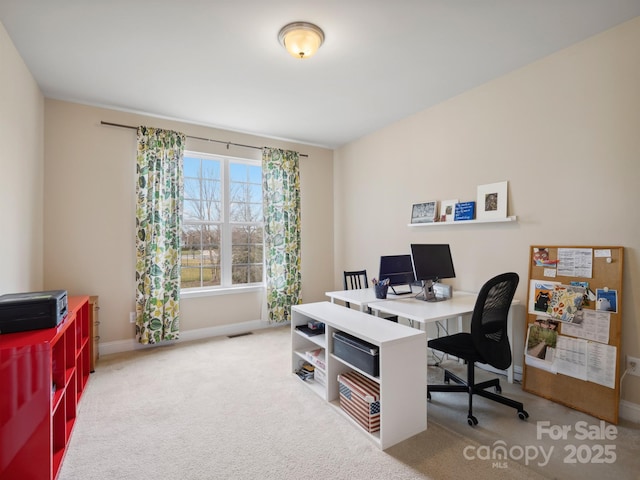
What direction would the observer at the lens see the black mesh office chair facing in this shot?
facing away from the viewer and to the left of the viewer

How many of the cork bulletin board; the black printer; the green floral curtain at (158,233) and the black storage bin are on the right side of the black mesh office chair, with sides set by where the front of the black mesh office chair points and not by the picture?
1

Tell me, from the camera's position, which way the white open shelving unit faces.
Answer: facing the viewer and to the left of the viewer

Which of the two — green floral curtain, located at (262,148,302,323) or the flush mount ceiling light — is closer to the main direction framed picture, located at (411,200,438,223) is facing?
the flush mount ceiling light

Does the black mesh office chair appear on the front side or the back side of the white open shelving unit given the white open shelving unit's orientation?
on the back side

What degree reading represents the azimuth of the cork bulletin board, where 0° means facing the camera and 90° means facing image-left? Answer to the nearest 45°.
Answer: approximately 45°

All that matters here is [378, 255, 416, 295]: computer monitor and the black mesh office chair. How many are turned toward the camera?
1

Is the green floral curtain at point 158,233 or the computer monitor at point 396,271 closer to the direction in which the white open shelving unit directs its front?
the green floral curtain

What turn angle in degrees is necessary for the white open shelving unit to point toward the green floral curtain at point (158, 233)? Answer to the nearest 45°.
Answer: approximately 90° to its right

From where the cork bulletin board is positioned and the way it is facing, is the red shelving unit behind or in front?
in front

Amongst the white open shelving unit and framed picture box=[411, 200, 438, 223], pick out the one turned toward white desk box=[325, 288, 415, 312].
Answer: the framed picture

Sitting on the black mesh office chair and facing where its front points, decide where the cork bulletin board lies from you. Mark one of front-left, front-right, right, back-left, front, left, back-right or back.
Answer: right

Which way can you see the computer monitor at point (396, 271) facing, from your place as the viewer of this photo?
facing the viewer

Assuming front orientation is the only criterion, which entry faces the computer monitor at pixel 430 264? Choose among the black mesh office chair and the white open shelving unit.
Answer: the black mesh office chair

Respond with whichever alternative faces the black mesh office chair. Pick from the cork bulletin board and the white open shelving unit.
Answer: the cork bulletin board
